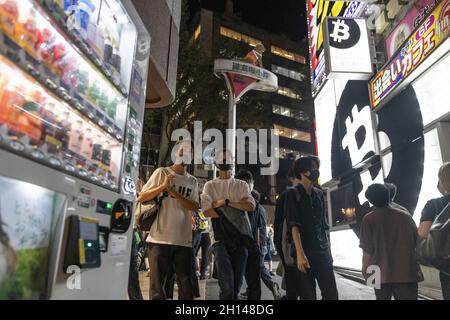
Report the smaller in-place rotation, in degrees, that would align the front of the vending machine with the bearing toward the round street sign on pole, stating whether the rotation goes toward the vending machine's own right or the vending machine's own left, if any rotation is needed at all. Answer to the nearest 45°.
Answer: approximately 90° to the vending machine's own left

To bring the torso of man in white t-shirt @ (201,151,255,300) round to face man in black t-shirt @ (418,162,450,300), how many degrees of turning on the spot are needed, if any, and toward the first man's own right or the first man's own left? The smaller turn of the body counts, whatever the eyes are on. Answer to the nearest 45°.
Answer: approximately 90° to the first man's own left

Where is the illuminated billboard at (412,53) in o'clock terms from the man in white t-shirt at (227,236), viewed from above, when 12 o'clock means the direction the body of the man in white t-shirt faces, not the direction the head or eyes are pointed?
The illuminated billboard is roughly at 8 o'clock from the man in white t-shirt.

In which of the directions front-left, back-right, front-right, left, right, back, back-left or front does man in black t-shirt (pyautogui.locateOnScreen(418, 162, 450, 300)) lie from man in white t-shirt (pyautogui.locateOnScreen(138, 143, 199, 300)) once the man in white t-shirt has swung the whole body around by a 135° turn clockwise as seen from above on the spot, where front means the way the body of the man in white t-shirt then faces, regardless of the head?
back-right

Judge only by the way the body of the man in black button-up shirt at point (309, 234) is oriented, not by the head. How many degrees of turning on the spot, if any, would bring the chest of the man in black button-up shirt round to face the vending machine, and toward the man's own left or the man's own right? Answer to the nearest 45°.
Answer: approximately 90° to the man's own right

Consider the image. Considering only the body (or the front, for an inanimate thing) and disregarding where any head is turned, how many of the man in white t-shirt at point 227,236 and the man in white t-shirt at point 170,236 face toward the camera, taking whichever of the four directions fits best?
2

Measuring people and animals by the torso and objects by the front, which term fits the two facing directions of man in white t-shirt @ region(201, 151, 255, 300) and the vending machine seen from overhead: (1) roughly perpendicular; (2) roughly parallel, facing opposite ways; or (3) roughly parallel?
roughly perpendicular

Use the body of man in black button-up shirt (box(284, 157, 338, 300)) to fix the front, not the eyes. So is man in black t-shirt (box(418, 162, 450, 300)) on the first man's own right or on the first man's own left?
on the first man's own left

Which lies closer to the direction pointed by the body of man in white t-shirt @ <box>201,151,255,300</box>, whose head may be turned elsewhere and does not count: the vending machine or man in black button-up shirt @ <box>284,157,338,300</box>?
the vending machine

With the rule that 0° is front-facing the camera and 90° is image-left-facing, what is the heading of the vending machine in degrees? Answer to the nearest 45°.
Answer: approximately 315°

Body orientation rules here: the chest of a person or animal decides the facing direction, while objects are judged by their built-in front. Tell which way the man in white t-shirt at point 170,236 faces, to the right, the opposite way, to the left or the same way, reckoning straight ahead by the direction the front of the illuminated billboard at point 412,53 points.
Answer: to the left
